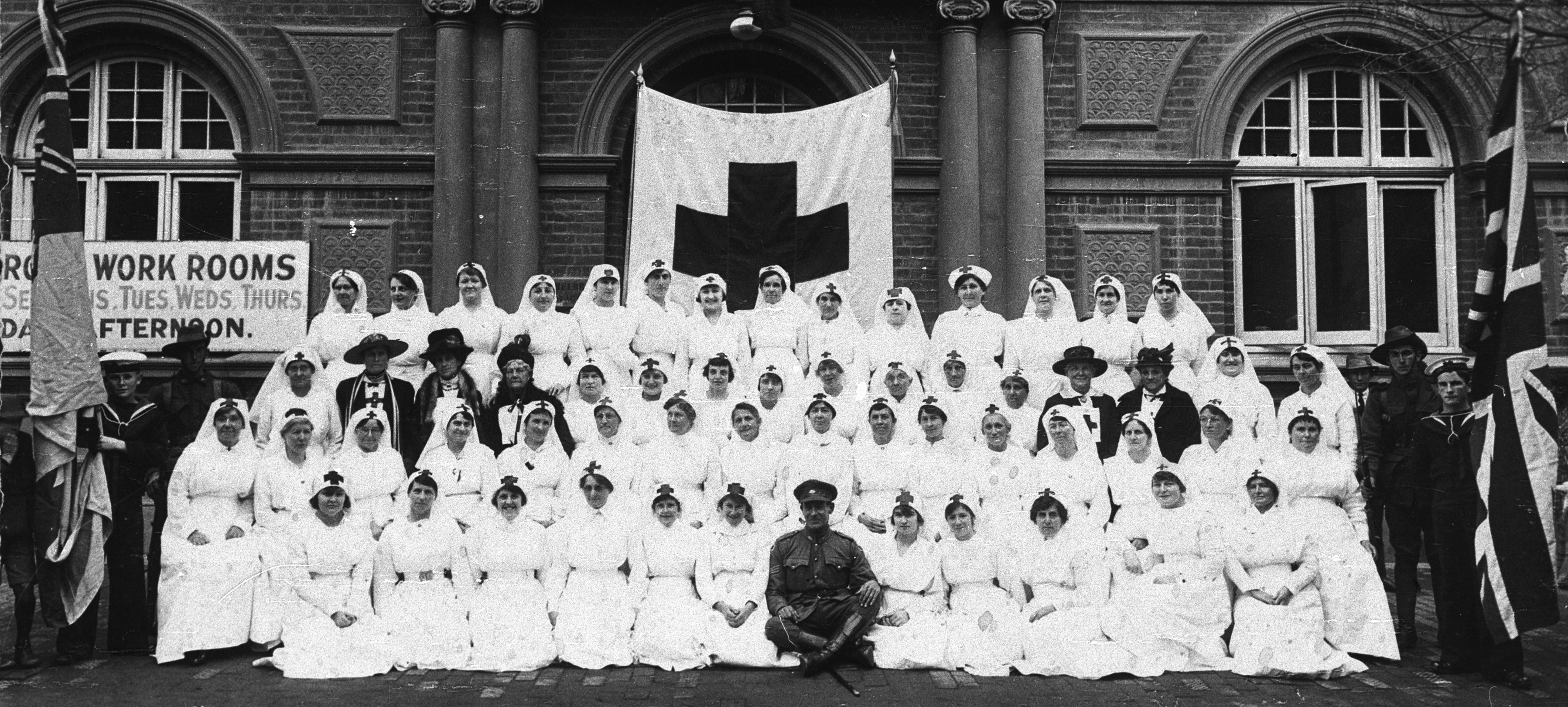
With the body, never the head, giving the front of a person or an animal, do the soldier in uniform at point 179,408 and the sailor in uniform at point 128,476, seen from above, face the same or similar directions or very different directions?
same or similar directions

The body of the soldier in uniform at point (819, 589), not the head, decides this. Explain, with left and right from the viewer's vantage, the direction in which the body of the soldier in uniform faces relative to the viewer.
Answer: facing the viewer

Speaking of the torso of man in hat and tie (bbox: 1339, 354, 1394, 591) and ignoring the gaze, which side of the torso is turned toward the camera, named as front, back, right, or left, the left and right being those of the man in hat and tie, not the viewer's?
front

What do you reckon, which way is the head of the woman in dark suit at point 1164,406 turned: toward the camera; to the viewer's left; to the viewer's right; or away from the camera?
toward the camera

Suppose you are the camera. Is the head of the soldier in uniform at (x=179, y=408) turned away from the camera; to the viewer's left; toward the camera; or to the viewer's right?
toward the camera

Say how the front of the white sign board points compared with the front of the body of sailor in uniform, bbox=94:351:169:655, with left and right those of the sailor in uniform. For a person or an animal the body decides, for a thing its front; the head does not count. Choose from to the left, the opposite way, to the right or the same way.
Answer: the same way

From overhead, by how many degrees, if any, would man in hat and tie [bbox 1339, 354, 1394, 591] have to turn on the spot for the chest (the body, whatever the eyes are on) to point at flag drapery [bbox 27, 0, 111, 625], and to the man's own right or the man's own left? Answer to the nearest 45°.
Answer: approximately 45° to the man's own right

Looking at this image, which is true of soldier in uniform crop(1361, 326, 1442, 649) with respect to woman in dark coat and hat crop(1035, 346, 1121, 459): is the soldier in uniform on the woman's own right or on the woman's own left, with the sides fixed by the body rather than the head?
on the woman's own left

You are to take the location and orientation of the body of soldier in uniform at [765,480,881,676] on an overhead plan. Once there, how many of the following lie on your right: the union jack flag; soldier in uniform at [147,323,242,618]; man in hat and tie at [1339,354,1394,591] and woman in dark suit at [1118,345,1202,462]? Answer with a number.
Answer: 1

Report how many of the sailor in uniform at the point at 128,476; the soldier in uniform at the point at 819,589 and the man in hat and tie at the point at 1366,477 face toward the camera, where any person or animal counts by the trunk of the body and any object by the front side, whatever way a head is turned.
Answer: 3

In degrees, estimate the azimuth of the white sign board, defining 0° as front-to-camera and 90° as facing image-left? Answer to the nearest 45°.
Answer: approximately 0°

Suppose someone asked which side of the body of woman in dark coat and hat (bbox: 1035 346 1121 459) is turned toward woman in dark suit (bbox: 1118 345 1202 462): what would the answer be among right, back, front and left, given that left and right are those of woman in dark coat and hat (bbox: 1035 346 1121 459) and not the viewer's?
left

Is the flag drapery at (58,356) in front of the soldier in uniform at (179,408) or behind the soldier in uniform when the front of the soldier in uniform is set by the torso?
in front
